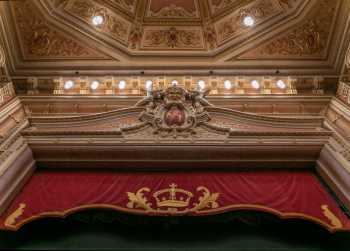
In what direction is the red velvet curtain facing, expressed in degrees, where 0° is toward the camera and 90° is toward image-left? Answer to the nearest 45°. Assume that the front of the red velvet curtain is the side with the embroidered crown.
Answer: approximately 0°
